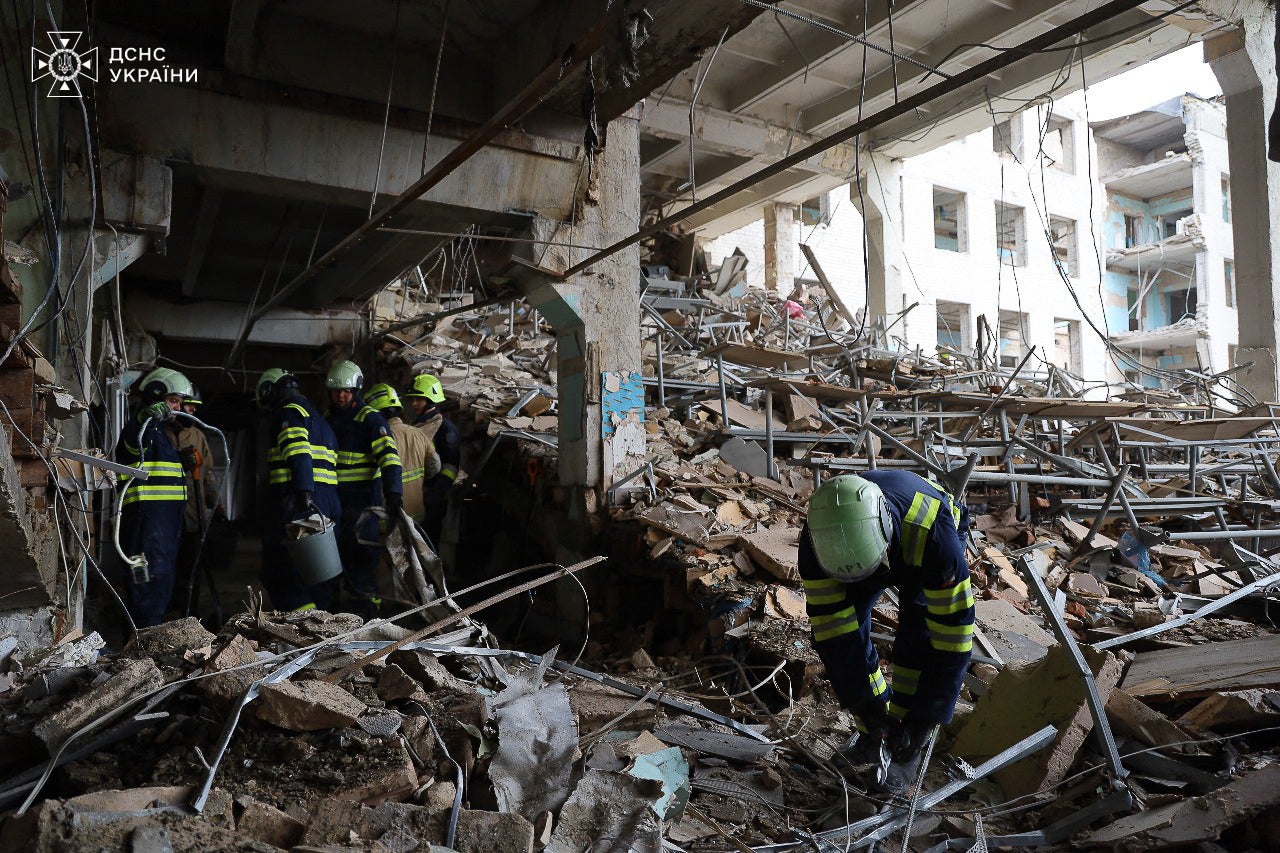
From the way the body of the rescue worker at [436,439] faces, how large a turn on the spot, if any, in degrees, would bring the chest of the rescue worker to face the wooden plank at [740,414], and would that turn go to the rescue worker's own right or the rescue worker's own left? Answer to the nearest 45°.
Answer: approximately 135° to the rescue worker's own left

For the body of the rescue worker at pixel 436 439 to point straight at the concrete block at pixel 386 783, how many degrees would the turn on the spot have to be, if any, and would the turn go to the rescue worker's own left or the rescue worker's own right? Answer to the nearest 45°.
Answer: approximately 45° to the rescue worker's own left

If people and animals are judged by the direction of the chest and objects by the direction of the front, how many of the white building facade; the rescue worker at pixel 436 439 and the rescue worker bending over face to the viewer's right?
0

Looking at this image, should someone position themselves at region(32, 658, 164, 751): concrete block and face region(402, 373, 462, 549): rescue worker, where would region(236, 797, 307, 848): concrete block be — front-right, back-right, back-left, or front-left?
back-right

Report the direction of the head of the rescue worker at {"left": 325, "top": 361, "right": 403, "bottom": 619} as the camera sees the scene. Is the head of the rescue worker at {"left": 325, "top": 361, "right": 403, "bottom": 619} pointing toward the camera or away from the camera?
toward the camera

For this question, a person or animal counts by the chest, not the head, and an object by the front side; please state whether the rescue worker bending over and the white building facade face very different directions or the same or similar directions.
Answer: same or similar directions

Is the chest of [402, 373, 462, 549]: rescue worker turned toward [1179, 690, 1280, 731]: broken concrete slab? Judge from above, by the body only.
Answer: no

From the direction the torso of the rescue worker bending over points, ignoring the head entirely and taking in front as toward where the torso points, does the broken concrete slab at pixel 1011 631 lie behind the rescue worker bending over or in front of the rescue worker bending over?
behind

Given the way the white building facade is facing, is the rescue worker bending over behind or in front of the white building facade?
in front

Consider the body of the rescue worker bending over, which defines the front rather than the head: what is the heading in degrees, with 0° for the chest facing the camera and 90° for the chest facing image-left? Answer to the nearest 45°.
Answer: approximately 45°

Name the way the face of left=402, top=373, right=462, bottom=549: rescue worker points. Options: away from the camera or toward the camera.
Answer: toward the camera

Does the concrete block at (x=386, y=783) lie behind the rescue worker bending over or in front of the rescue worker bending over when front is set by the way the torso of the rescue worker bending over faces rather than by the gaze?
in front

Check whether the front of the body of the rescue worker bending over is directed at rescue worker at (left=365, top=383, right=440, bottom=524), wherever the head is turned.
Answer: no

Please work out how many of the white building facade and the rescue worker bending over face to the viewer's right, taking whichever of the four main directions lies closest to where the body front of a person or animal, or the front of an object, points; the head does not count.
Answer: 0
